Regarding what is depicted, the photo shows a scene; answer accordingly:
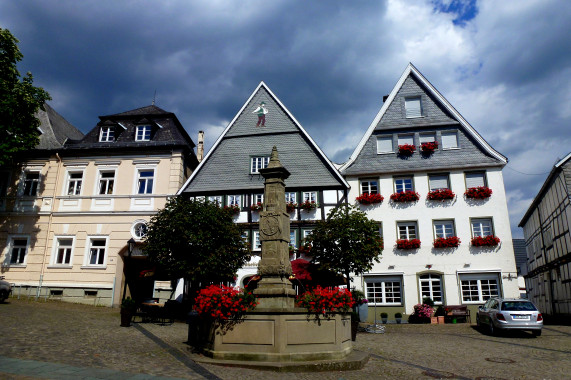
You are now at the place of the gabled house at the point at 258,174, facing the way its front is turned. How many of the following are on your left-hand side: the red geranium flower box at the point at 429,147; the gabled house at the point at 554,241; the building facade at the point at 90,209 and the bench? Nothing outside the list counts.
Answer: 3

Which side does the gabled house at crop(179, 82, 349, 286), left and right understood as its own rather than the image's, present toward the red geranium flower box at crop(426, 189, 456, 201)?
left

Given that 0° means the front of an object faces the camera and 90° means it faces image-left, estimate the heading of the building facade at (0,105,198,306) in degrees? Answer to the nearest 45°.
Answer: approximately 0°

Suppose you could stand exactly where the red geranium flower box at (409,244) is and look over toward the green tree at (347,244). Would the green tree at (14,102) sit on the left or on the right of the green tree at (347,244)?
right

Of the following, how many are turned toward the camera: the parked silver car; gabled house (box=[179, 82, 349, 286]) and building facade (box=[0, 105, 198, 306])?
2

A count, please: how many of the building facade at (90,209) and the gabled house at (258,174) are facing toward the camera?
2

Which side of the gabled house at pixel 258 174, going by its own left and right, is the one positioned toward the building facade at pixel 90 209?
right
